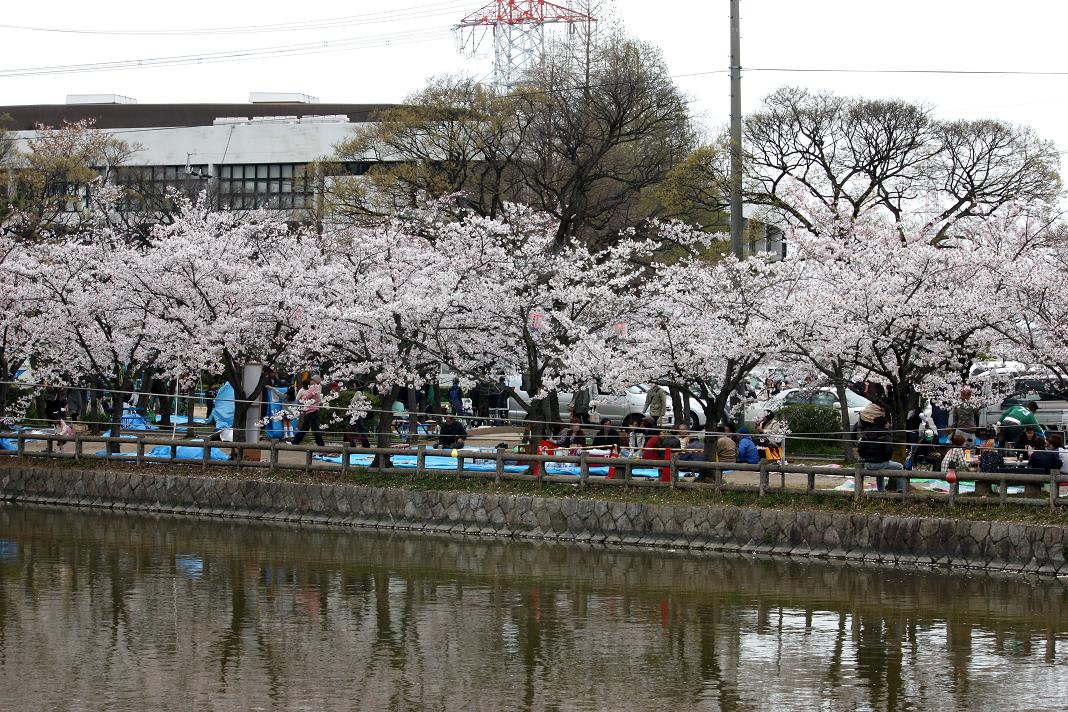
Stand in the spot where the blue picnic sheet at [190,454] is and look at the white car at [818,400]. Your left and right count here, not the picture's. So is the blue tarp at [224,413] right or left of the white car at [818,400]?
left
